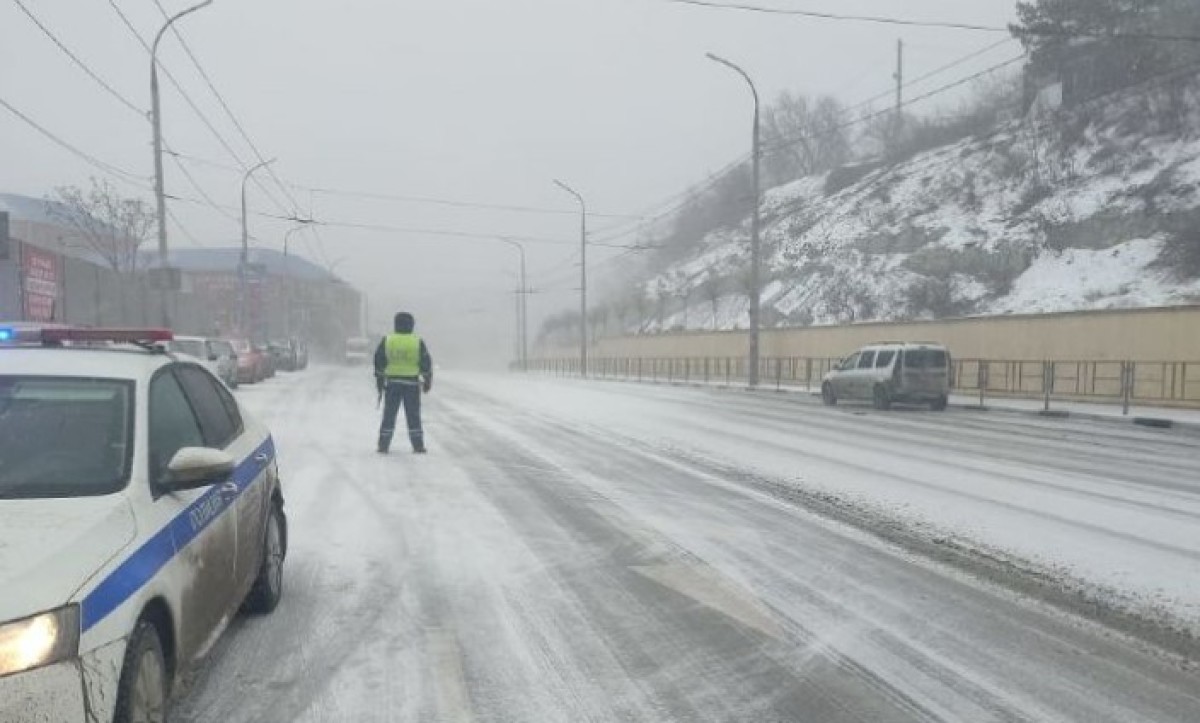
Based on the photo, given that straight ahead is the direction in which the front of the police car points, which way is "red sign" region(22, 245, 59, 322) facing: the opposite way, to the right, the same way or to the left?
to the left

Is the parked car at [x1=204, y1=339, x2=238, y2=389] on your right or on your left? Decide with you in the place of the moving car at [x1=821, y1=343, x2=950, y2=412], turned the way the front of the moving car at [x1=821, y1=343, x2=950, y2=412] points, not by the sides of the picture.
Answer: on your left

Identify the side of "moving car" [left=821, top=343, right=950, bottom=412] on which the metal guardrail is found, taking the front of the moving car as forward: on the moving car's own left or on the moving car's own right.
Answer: on the moving car's own right

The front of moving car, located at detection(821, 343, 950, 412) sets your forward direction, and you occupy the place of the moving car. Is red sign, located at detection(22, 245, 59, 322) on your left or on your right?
on your left

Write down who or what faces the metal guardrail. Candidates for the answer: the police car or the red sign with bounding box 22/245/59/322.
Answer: the red sign

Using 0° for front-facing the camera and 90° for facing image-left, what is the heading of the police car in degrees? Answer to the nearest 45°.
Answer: approximately 45°

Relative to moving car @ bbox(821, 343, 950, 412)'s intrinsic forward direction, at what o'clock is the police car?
The police car is roughly at 8 o'clock from the moving car.

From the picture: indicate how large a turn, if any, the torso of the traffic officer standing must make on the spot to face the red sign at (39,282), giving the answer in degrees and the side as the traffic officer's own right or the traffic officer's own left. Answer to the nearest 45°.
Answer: approximately 45° to the traffic officer's own left

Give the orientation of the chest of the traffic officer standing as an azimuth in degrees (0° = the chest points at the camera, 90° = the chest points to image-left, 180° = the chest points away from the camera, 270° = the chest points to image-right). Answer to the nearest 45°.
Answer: approximately 180°

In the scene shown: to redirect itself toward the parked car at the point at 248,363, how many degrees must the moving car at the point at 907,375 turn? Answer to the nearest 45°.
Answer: approximately 45° to its left

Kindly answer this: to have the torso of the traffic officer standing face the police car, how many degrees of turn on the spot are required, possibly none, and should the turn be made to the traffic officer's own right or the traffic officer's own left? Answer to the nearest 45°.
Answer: approximately 180°

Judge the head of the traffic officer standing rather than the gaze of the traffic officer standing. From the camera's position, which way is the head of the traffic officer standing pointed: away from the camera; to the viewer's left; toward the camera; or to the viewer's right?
away from the camera

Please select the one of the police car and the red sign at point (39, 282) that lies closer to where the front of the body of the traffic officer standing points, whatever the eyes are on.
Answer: the red sign

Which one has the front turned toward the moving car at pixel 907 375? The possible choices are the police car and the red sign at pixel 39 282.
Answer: the red sign

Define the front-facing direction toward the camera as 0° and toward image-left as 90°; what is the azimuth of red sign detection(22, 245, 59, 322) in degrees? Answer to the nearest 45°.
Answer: approximately 315°

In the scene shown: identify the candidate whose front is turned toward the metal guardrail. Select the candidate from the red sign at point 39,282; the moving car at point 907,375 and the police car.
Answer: the red sign
